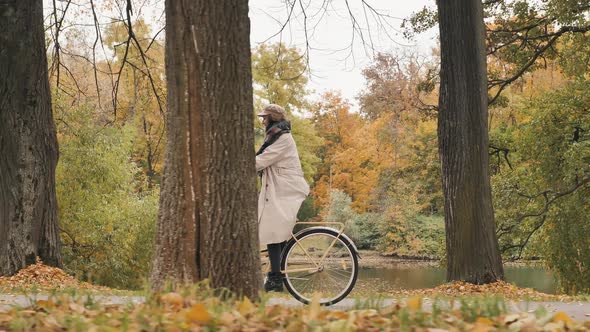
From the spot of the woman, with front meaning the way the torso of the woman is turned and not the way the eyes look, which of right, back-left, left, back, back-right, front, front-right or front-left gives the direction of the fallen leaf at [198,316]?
left

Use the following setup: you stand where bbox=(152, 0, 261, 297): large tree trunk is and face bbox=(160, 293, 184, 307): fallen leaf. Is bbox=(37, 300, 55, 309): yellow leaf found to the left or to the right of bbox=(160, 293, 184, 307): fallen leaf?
right

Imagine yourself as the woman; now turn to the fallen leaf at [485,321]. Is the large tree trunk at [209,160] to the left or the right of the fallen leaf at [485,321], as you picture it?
right

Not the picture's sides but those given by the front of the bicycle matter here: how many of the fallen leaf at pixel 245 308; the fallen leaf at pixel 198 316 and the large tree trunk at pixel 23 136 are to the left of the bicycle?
2

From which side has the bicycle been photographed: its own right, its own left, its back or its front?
left

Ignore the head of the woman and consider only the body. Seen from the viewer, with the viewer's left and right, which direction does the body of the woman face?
facing to the left of the viewer

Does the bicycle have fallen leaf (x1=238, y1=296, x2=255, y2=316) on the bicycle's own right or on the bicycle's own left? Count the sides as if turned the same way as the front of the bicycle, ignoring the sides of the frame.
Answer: on the bicycle's own left

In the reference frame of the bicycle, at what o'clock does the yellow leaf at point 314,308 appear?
The yellow leaf is roughly at 9 o'clock from the bicycle.
